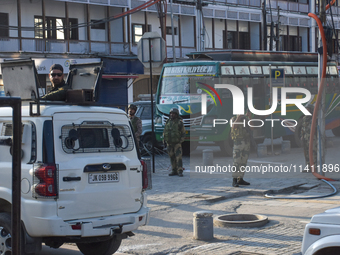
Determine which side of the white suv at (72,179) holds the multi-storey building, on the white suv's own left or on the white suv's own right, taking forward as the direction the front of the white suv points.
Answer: on the white suv's own right

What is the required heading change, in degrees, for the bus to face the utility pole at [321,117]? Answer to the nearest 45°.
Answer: approximately 45° to its left

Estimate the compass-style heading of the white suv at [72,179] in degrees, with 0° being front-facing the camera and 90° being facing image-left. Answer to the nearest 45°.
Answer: approximately 135°

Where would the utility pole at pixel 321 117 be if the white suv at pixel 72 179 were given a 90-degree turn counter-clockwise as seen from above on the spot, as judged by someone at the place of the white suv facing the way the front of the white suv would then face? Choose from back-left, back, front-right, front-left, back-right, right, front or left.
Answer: back

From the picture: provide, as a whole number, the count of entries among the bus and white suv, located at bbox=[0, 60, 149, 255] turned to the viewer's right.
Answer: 0

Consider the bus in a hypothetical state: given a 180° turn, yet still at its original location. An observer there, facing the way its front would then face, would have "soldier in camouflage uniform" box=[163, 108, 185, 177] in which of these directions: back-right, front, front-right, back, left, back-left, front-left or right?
back-right

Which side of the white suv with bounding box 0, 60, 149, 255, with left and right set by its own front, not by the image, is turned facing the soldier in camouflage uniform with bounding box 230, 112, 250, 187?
right

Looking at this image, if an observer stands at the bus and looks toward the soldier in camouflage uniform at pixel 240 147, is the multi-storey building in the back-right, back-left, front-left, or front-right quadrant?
back-right
